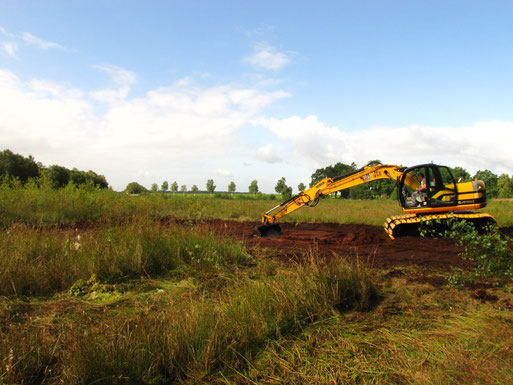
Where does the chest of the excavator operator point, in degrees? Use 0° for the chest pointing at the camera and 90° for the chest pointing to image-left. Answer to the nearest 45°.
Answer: approximately 90°
